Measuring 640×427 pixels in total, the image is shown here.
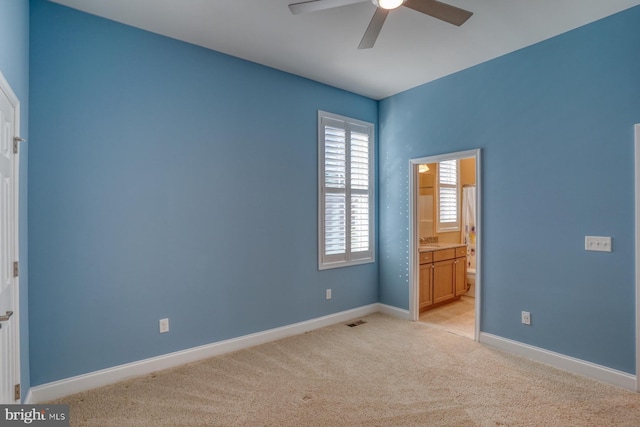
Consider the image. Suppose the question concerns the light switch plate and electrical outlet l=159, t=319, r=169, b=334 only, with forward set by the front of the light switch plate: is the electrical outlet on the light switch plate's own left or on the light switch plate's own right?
on the light switch plate's own right

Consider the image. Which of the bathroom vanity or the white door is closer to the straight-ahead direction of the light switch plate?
the white door

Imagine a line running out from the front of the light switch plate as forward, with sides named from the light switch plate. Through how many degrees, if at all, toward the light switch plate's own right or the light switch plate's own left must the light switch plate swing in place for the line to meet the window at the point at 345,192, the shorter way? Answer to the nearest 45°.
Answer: approximately 90° to the light switch plate's own right

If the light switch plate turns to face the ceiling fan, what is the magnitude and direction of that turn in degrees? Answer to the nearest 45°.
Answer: approximately 45° to its right

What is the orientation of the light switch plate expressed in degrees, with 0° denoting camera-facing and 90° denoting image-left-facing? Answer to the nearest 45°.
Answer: approximately 0°

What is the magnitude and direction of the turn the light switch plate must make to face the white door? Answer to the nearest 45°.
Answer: approximately 45° to its right

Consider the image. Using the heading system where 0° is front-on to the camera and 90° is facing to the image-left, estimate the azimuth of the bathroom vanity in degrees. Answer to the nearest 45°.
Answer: approximately 315°

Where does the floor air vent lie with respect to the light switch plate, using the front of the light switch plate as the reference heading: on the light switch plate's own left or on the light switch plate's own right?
on the light switch plate's own right

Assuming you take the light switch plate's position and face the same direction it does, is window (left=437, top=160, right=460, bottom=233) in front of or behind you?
behind

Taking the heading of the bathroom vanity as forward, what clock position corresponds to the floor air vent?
The floor air vent is roughly at 3 o'clock from the bathroom vanity.
